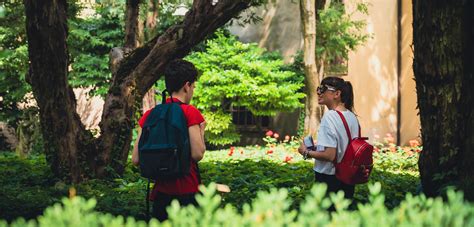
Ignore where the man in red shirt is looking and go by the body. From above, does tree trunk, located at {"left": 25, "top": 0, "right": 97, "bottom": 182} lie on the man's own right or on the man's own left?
on the man's own left

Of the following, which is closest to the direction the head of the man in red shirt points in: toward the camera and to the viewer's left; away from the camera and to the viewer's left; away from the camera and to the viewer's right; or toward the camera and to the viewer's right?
away from the camera and to the viewer's right

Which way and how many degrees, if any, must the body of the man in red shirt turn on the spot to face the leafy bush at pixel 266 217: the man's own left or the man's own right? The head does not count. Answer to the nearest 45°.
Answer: approximately 135° to the man's own right

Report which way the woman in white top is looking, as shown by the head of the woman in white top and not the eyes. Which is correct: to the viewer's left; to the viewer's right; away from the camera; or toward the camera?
to the viewer's left

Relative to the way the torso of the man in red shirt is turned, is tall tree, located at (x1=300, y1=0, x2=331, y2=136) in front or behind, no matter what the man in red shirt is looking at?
in front

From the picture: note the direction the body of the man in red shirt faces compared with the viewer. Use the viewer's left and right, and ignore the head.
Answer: facing away from the viewer and to the right of the viewer

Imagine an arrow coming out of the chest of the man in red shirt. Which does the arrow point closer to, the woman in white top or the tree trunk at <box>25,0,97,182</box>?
the woman in white top
